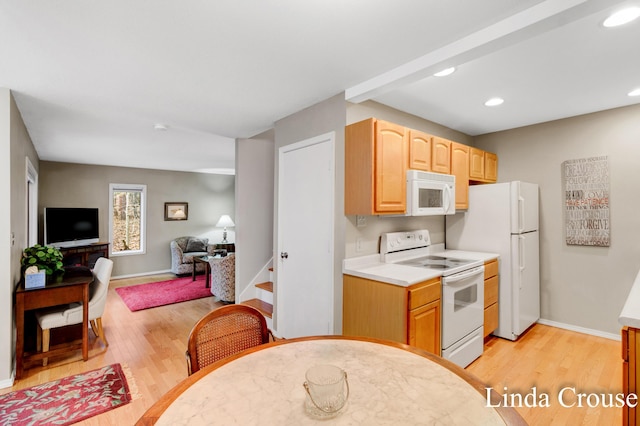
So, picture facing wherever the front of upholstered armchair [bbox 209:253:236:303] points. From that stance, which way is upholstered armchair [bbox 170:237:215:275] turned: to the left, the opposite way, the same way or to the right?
the opposite way

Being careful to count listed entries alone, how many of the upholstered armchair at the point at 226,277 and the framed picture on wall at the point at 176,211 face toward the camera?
1

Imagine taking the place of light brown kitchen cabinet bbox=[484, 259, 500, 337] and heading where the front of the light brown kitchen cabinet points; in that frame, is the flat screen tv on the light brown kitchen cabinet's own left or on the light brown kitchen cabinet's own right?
on the light brown kitchen cabinet's own right

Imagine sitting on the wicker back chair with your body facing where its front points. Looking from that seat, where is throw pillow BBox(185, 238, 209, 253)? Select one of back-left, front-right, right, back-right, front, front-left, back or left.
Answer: back-left

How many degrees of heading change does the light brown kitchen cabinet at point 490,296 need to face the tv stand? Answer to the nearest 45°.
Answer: approximately 135° to its right

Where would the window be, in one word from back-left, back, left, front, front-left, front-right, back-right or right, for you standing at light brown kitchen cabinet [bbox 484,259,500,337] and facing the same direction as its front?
back-right

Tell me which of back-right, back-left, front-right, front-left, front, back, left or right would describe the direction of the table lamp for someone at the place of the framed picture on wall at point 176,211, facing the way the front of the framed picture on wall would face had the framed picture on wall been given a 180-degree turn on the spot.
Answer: right

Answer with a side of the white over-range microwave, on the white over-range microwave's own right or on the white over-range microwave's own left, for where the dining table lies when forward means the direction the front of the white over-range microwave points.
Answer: on the white over-range microwave's own right

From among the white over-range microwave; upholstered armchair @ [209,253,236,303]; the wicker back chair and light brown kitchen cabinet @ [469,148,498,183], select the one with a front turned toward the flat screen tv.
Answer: the upholstered armchair

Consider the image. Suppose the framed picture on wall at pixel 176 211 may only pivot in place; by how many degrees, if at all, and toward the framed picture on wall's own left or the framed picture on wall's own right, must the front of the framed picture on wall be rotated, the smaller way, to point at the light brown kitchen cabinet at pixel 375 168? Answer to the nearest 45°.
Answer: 0° — it already faces it

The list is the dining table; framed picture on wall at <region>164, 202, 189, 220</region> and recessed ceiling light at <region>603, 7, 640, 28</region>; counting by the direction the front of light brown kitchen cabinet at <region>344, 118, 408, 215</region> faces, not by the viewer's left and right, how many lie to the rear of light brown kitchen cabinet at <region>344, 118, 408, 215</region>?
1

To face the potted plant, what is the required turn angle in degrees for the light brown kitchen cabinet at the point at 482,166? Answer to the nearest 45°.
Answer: approximately 90° to its right
